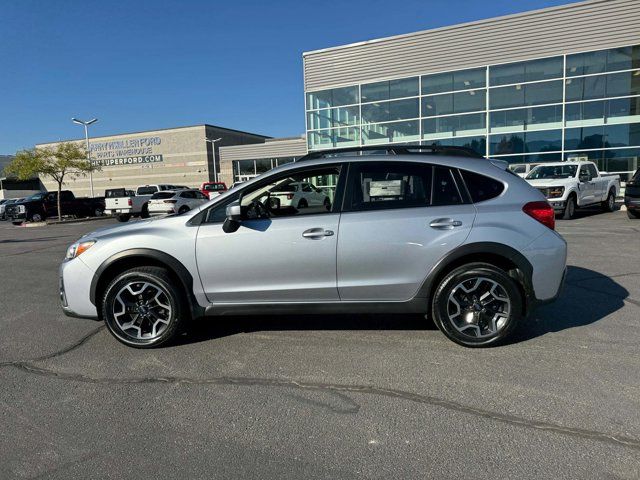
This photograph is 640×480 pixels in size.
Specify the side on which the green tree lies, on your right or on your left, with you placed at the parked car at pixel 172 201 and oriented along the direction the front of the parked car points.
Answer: on your left

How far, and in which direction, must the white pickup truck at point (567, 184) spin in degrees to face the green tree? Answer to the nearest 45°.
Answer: approximately 45° to its right

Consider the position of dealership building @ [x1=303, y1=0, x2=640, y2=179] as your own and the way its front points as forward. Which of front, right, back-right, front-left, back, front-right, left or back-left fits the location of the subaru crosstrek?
front-left

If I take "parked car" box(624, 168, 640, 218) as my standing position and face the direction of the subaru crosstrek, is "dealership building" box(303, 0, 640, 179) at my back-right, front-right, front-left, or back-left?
back-right

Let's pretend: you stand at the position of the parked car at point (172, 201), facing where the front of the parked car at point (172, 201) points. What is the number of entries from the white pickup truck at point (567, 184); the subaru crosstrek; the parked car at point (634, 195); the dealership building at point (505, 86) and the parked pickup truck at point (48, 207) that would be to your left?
1

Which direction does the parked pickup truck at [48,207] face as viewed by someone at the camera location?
facing the viewer and to the left of the viewer

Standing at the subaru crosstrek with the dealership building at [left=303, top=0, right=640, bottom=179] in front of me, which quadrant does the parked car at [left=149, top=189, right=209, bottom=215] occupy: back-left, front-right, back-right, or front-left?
front-left

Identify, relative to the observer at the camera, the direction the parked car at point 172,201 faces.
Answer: facing away from the viewer and to the right of the viewer

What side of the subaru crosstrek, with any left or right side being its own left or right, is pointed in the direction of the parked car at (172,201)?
right

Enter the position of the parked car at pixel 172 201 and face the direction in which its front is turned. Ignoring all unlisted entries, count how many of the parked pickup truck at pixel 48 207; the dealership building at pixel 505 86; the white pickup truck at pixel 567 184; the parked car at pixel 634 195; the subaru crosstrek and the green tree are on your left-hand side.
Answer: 2

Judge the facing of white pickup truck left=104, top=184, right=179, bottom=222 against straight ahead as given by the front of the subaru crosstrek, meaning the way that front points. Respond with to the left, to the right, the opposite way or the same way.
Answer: to the right

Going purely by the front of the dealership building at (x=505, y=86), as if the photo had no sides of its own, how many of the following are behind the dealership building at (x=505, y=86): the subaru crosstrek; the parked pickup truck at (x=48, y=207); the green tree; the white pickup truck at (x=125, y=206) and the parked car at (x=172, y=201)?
0

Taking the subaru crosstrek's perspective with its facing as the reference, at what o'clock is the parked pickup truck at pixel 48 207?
The parked pickup truck is roughly at 2 o'clock from the subaru crosstrek.

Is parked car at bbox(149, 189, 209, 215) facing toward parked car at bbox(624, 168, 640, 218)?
no

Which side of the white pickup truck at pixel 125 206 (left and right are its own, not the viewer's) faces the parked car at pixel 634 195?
right

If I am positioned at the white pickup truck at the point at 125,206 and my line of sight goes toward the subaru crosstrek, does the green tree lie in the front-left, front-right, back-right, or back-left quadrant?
back-right

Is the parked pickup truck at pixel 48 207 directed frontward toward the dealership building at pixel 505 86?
no

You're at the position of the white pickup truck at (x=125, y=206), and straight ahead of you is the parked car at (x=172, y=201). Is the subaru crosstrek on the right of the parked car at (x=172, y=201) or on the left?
right

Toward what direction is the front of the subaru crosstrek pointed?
to the viewer's left
